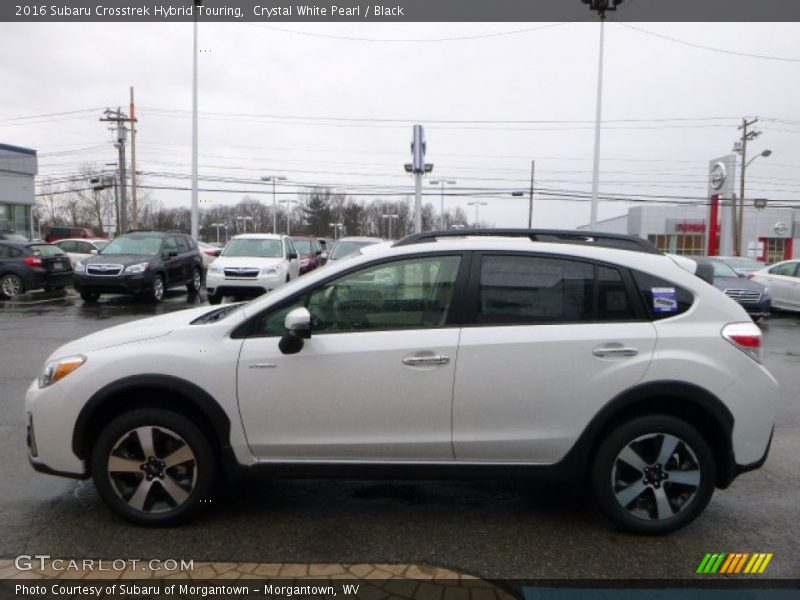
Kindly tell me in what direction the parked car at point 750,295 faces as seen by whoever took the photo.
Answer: facing the viewer and to the right of the viewer

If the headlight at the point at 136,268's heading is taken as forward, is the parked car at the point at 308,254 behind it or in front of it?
behind

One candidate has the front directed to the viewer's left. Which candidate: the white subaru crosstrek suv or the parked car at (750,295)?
the white subaru crosstrek suv

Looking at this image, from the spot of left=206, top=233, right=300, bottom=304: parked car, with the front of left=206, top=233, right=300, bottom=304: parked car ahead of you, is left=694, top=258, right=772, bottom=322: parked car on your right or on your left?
on your left

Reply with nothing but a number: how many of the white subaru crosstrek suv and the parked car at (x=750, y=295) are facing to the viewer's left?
1

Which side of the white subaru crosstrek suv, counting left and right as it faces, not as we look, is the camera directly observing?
left

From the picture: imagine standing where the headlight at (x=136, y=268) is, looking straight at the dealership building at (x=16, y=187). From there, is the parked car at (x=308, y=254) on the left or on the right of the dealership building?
right

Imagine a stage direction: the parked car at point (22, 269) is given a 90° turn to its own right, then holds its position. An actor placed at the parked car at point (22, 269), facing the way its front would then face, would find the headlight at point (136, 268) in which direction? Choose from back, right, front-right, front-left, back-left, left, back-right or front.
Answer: right

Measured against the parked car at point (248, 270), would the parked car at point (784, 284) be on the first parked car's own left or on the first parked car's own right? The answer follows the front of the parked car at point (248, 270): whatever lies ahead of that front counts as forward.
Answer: on the first parked car's own left

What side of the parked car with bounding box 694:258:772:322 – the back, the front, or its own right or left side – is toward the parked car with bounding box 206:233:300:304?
right

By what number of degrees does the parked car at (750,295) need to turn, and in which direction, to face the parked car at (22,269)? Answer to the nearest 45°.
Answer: approximately 135° to its right

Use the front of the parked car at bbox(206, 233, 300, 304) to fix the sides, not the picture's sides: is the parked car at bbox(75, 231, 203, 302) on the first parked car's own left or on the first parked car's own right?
on the first parked car's own right

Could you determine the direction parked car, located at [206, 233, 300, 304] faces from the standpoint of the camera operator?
facing the viewer and to the left of the viewer

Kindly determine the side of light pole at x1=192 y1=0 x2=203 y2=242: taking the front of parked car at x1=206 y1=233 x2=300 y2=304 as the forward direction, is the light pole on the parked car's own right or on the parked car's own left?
on the parked car's own right

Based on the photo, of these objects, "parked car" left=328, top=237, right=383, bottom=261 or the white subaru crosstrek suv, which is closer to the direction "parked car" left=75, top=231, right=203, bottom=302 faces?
the white subaru crosstrek suv

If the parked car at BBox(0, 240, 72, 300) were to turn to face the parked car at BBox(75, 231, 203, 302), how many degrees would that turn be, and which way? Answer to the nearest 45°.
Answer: approximately 180°
